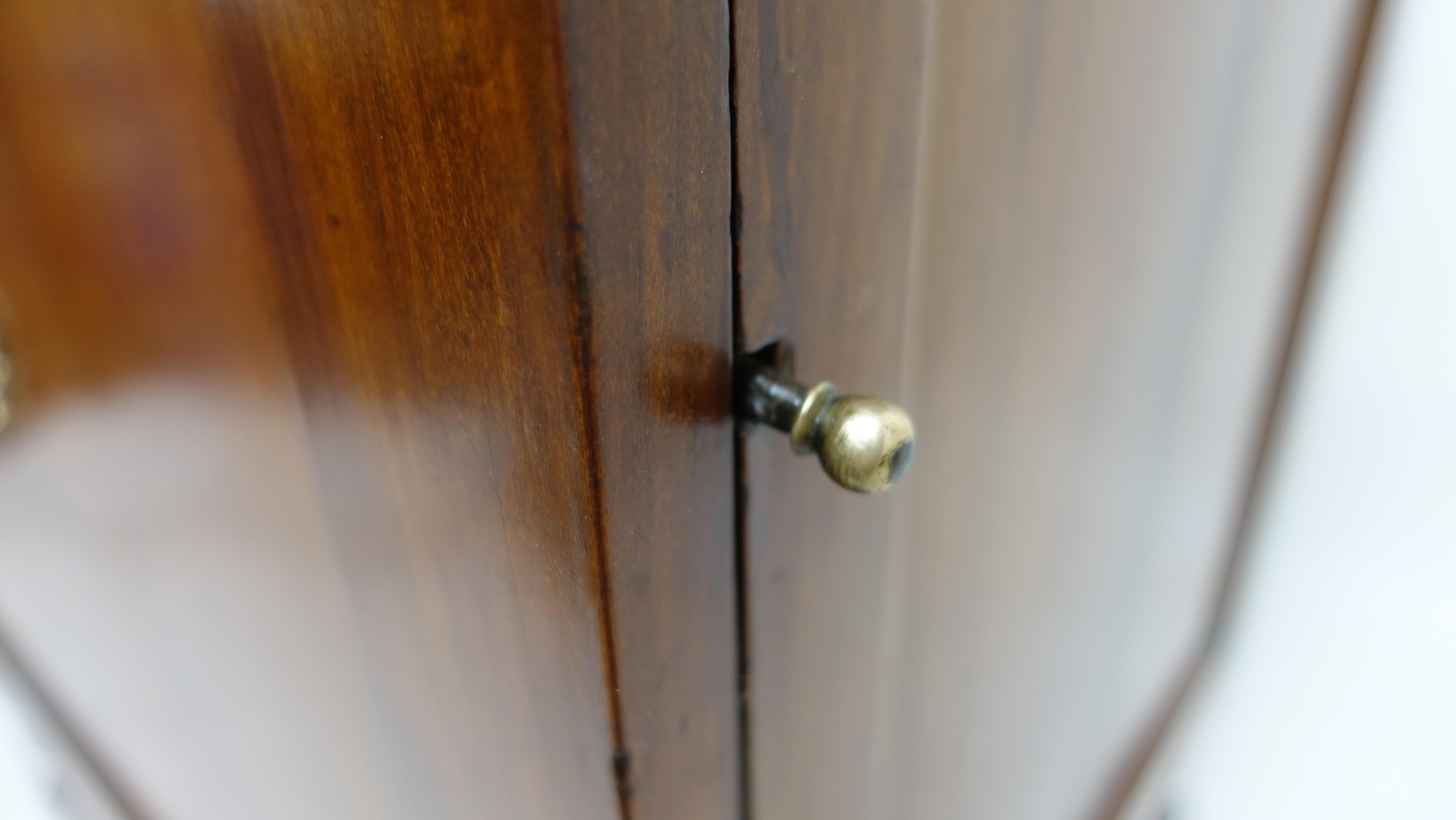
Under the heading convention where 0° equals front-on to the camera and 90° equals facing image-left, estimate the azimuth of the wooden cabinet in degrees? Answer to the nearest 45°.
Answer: approximately 315°
